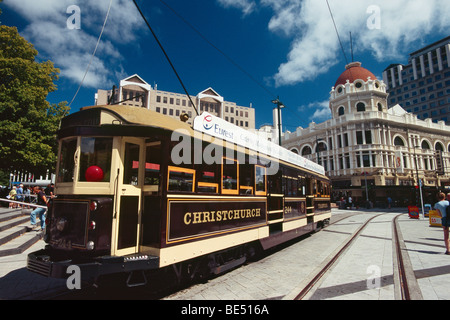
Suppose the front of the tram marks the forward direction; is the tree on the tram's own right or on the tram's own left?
on the tram's own right

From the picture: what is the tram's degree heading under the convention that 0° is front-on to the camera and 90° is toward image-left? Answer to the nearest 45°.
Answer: approximately 45°

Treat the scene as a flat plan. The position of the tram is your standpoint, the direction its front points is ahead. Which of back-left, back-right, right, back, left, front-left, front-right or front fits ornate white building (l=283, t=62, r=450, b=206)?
back
